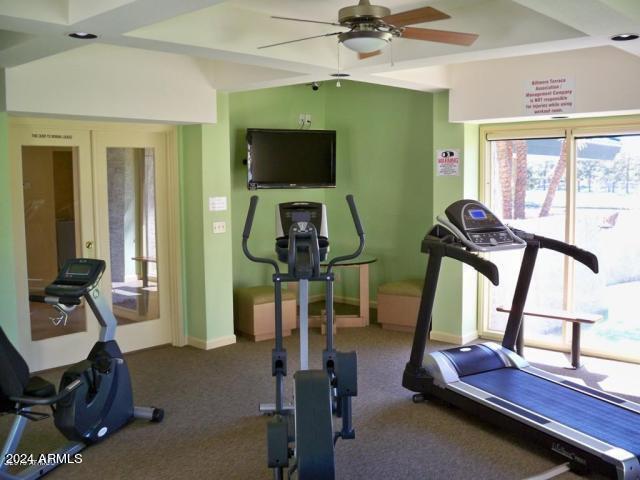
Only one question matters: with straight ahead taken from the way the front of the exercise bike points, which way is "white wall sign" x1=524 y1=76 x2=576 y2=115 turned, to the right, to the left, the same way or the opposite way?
the opposite way

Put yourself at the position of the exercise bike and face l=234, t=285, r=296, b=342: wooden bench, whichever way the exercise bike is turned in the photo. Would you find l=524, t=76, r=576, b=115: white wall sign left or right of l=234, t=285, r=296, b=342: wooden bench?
right

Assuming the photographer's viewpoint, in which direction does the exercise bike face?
facing away from the viewer and to the right of the viewer

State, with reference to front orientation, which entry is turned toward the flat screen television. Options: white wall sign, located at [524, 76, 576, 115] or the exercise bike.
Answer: the exercise bike

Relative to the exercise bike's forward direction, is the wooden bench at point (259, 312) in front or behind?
in front

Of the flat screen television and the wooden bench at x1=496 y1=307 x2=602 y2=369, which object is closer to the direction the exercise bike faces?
the flat screen television

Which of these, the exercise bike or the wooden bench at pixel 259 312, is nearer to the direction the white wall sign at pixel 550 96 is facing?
the exercise bike

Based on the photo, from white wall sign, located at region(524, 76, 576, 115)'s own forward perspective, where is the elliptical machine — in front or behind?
in front

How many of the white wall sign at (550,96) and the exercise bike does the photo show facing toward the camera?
1

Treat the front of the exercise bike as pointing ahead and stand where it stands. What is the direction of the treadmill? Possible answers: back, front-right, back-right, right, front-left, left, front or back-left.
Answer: front-right

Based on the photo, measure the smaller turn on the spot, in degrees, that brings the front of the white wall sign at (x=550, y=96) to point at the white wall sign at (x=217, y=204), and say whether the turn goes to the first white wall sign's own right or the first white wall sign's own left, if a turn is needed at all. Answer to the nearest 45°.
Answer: approximately 90° to the first white wall sign's own right

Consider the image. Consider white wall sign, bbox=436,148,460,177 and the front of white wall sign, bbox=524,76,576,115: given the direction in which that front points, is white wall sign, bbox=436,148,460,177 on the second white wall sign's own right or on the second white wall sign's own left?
on the second white wall sign's own right
